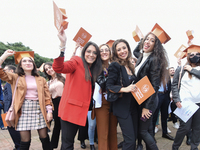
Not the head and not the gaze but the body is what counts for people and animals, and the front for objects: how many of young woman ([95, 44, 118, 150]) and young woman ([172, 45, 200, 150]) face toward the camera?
2

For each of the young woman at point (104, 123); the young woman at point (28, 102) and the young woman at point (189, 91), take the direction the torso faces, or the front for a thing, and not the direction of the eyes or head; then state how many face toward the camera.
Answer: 3

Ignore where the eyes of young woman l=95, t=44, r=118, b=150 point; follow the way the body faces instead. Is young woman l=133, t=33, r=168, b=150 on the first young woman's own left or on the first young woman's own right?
on the first young woman's own left

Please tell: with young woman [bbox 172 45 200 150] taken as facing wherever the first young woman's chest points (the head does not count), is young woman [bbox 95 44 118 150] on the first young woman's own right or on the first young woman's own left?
on the first young woman's own right

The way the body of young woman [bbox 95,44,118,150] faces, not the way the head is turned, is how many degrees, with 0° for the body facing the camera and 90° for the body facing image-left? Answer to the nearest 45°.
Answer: approximately 0°

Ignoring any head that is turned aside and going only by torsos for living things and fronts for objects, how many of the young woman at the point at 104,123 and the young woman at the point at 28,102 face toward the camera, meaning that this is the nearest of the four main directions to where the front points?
2

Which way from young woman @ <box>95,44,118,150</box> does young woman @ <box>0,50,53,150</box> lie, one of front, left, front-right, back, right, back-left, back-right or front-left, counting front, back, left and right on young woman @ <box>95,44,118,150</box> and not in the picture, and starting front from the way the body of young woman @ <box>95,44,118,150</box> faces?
right
